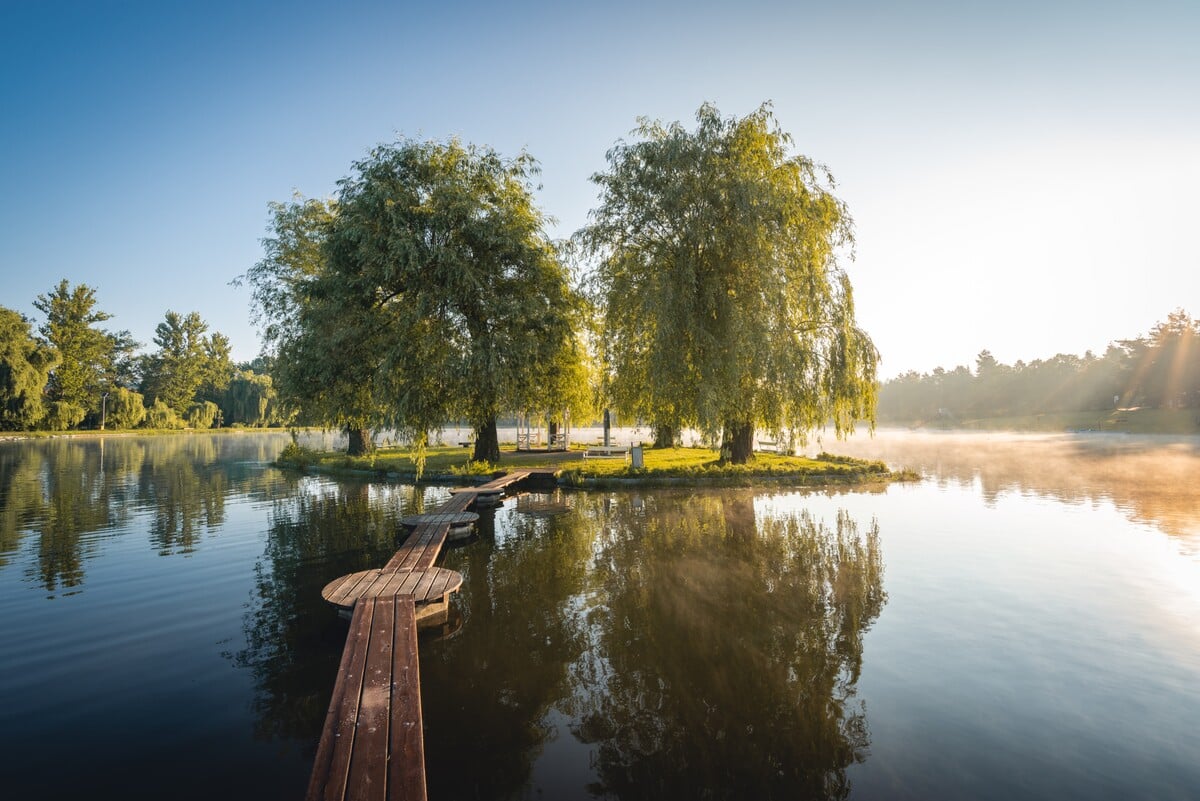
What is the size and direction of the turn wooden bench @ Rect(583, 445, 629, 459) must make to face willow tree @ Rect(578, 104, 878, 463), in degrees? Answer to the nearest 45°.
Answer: approximately 45° to its left

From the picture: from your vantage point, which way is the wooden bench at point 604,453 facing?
toward the camera

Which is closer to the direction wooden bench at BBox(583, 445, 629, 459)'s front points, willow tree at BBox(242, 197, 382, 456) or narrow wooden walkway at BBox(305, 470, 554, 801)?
the narrow wooden walkway

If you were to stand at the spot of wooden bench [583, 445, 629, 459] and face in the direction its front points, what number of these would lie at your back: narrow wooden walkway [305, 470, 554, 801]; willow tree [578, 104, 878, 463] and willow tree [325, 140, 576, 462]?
0

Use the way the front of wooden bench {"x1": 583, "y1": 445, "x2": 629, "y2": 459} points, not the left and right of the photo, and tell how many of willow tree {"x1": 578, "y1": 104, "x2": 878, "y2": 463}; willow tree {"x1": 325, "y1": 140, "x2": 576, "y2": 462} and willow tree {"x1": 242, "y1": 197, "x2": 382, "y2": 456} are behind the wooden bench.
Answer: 0

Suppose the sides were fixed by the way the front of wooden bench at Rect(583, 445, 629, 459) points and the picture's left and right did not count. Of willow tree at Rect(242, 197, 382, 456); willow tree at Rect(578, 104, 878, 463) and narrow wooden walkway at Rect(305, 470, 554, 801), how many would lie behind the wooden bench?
0

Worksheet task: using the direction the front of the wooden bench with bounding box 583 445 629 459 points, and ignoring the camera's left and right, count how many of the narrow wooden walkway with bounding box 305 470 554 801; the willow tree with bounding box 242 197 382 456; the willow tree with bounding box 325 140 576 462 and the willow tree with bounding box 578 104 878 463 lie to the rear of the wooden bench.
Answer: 0

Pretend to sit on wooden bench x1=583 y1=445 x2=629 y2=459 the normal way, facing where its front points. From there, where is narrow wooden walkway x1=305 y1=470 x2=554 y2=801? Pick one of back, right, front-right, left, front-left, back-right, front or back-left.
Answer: front

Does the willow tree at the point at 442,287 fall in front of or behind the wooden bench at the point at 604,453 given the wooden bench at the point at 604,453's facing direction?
in front

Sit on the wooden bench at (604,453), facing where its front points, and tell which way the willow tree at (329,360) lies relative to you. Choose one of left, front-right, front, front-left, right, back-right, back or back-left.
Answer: front-right
